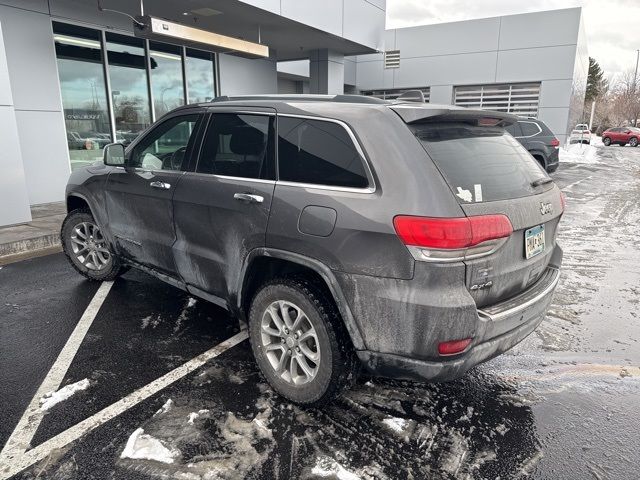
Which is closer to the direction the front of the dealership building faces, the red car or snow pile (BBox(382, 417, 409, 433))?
the snow pile

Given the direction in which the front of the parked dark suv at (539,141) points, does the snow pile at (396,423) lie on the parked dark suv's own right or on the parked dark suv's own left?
on the parked dark suv's own left

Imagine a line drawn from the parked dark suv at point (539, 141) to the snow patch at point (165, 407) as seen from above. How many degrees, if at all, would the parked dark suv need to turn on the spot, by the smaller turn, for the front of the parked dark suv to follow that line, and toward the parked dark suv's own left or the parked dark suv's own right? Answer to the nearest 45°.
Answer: approximately 135° to the parked dark suv's own left

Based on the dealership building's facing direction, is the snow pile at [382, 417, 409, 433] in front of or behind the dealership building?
in front

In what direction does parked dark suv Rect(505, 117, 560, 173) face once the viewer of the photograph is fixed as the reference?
facing away from the viewer and to the left of the viewer

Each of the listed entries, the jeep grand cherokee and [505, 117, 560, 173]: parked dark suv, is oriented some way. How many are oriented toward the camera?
0

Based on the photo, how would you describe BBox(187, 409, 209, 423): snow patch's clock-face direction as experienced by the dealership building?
The snow patch is roughly at 1 o'clock from the dealership building.

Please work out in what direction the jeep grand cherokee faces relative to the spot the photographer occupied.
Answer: facing away from the viewer and to the left of the viewer

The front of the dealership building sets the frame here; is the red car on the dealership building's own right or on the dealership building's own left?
on the dealership building's own left

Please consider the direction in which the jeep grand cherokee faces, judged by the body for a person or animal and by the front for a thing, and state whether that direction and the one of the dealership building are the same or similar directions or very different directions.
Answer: very different directions

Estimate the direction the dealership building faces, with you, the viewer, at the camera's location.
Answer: facing the viewer and to the right of the viewer

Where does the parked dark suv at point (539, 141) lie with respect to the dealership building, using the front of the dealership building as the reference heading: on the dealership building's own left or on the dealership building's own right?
on the dealership building's own left

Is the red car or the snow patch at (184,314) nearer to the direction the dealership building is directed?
the snow patch

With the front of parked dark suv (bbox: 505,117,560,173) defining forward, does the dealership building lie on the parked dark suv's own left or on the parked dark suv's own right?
on the parked dark suv's own left

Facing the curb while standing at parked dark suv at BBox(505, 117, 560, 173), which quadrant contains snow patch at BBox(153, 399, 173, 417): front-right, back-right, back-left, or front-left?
front-left

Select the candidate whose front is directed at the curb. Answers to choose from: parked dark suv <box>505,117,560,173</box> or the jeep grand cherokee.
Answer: the jeep grand cherokee
